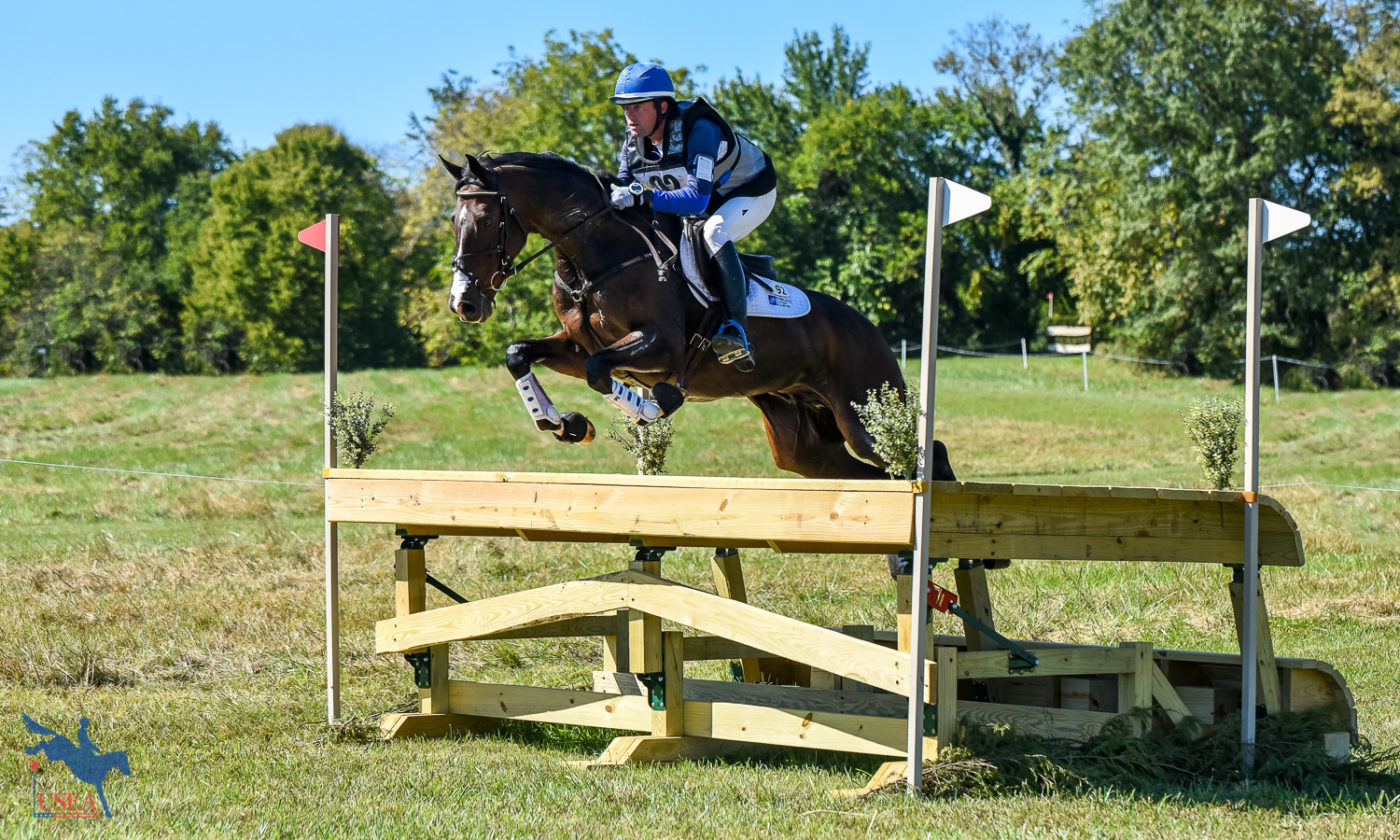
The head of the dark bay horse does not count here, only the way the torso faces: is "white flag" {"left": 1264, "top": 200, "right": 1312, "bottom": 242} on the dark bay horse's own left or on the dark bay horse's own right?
on the dark bay horse's own left

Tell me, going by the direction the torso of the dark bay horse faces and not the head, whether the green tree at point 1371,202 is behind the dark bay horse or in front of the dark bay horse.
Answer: behind

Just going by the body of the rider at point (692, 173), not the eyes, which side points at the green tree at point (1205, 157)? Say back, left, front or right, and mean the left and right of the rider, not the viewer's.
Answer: back

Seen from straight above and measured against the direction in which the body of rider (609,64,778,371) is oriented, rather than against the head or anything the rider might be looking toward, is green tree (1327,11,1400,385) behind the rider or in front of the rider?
behind

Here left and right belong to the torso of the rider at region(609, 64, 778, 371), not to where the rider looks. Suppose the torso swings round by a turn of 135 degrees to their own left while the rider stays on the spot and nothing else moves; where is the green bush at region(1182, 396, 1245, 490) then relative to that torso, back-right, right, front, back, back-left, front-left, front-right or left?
front

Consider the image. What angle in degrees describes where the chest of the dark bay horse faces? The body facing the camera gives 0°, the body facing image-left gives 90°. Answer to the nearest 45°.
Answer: approximately 45°

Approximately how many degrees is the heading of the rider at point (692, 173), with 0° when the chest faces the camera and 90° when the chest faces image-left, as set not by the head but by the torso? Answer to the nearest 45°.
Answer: approximately 45°

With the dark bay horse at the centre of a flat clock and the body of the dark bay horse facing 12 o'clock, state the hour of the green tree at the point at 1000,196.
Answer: The green tree is roughly at 5 o'clock from the dark bay horse.

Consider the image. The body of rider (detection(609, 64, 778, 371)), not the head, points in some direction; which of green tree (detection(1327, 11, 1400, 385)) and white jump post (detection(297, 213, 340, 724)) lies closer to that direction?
the white jump post
